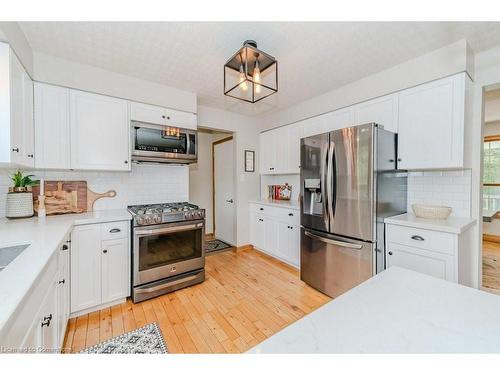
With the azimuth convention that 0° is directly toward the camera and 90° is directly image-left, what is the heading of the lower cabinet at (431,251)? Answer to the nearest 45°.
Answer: approximately 45°

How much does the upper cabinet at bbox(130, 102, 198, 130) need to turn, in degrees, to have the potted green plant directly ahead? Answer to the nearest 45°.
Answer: approximately 135° to its right

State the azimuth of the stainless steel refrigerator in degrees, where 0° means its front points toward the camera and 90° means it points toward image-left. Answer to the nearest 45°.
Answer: approximately 45°

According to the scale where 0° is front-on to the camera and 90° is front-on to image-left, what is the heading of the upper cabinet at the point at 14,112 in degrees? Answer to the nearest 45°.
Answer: approximately 270°

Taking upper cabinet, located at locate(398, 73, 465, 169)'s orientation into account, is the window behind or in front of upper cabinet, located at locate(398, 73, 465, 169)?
behind
